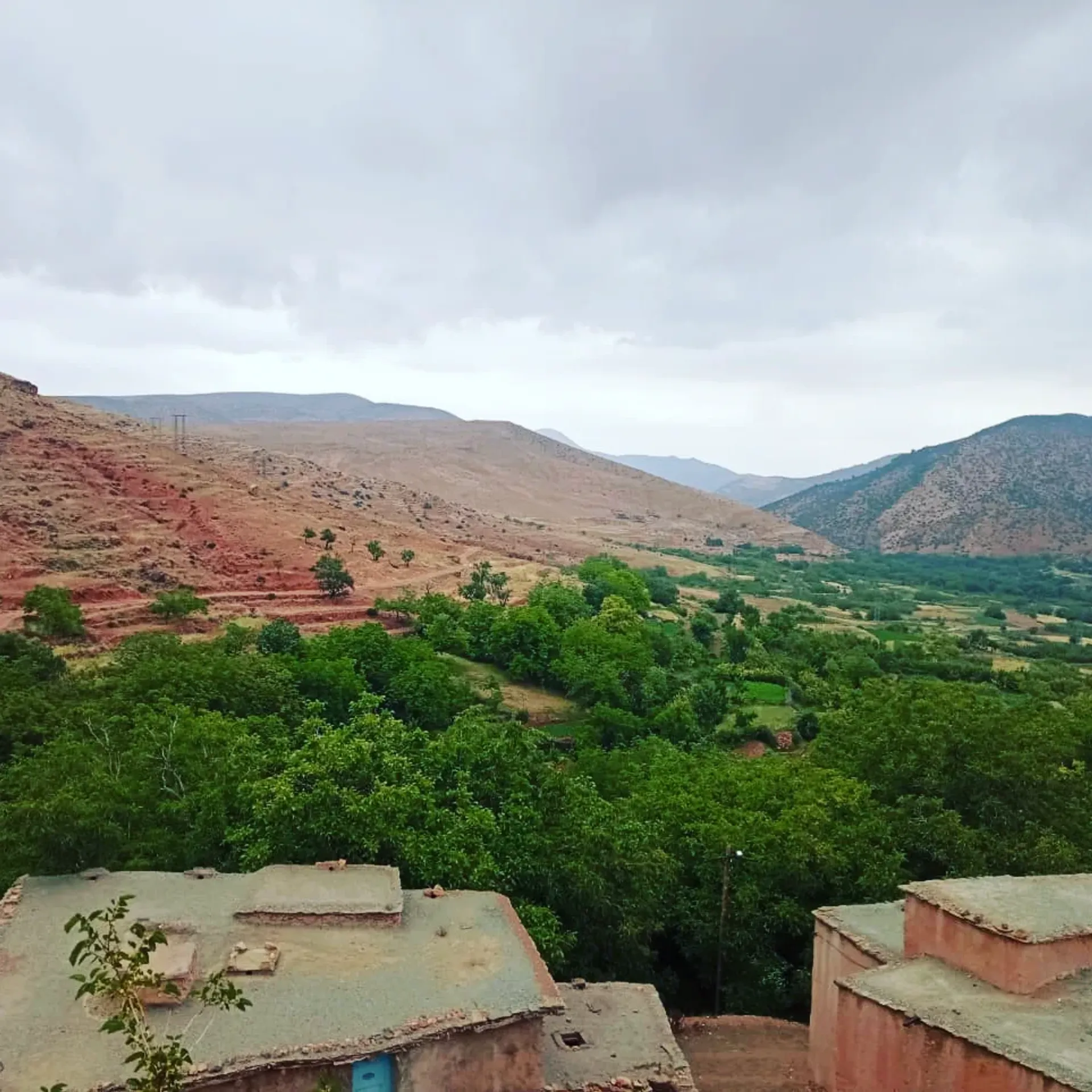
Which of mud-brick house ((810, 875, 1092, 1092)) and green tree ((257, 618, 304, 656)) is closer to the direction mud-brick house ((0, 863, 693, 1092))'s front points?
the mud-brick house

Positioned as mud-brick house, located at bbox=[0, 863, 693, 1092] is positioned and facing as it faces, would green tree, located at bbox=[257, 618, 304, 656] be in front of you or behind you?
behind

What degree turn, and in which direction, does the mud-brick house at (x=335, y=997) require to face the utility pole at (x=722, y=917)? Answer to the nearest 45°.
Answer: approximately 135° to its left

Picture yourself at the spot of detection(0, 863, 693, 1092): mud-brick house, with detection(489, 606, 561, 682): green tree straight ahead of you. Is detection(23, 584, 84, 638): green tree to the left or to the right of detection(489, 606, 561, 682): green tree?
left

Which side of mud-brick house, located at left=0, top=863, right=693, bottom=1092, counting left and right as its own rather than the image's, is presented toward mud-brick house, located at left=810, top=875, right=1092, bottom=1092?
left

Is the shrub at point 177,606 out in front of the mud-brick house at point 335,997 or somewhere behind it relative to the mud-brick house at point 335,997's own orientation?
behind

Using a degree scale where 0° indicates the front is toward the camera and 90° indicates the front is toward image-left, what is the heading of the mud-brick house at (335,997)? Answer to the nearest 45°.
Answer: approximately 0°

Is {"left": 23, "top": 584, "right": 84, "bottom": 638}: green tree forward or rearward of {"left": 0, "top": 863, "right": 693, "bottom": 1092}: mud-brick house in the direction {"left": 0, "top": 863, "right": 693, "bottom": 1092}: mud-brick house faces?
rearward

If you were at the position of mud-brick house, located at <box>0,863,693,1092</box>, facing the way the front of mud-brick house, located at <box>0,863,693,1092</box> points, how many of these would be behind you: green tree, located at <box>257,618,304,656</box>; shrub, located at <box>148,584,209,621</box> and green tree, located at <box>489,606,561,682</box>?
3

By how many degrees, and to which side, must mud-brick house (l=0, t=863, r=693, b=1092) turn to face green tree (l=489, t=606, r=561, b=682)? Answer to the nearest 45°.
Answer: approximately 180°
